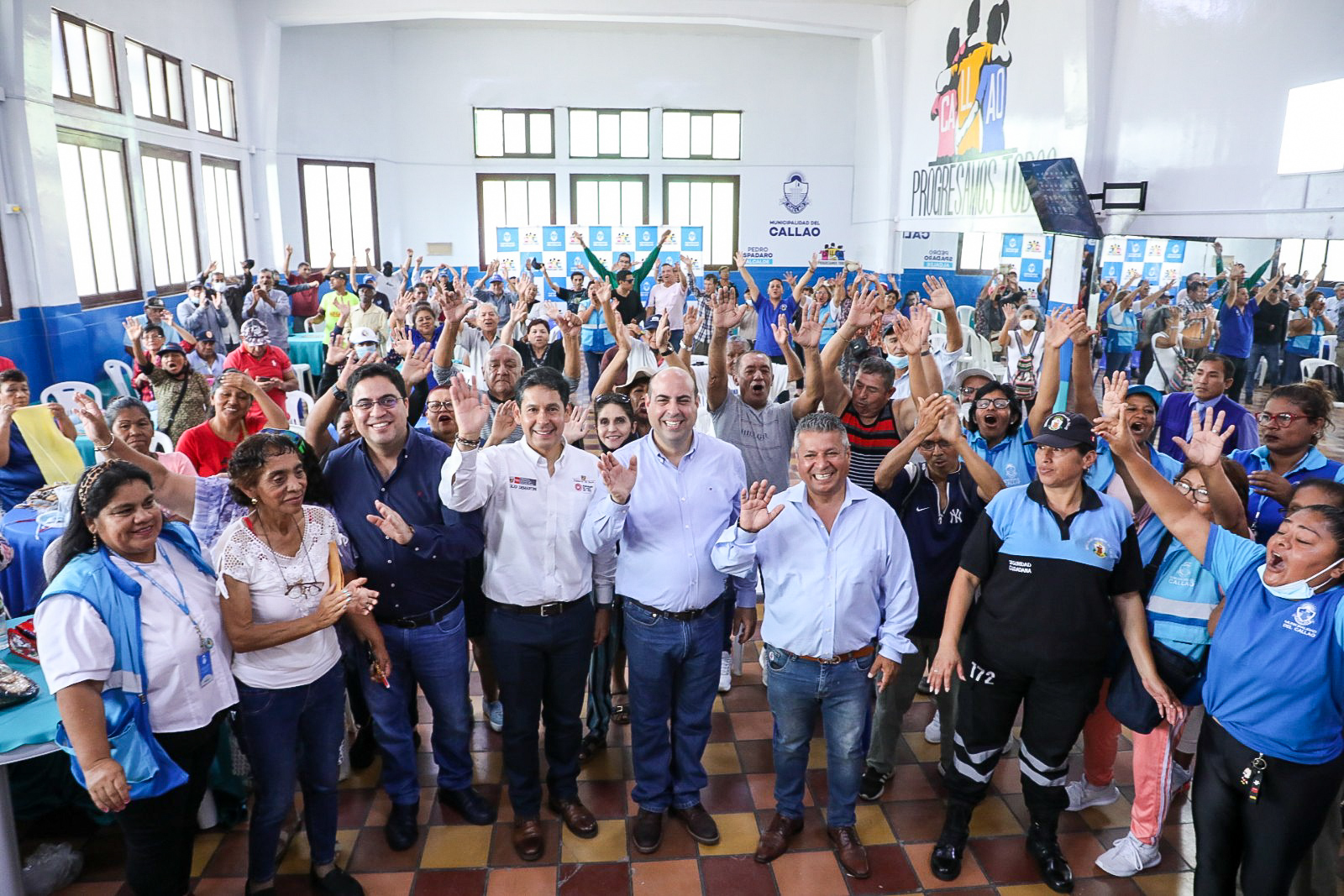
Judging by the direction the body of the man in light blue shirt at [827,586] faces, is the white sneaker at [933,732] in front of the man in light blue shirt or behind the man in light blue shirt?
behind

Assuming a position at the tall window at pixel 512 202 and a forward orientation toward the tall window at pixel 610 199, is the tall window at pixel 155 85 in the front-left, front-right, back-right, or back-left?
back-right

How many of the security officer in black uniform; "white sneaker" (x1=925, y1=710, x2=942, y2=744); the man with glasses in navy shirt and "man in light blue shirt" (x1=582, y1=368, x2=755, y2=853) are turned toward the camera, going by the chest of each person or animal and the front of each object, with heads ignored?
4

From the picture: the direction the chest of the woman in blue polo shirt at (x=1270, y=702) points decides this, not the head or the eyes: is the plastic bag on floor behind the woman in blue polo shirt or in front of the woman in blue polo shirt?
in front

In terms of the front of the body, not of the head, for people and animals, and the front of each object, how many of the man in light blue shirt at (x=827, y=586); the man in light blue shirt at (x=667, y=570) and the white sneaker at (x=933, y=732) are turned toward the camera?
3

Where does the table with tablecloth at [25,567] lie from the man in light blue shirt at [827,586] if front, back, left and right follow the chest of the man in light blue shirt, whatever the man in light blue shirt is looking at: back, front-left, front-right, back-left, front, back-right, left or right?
right

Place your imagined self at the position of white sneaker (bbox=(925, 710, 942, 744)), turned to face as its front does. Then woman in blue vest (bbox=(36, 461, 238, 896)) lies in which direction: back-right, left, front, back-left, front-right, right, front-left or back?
front-right

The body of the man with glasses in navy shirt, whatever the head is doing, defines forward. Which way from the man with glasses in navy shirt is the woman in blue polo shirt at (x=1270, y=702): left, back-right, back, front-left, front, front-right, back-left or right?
front-left

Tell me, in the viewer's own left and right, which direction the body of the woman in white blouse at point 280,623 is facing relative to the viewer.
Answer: facing the viewer and to the right of the viewer

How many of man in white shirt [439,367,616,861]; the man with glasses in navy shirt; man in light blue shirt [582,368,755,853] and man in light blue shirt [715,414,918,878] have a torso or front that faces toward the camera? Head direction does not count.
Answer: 4

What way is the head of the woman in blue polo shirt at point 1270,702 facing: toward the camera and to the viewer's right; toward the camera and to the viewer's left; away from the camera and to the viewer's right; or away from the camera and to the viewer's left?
toward the camera and to the viewer's left

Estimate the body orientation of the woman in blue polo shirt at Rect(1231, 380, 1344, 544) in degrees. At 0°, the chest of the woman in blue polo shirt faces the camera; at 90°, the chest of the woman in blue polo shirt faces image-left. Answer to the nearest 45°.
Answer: approximately 45°

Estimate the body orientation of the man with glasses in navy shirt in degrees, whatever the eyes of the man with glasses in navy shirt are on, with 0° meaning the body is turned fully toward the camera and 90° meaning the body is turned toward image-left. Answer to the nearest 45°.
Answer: approximately 0°
